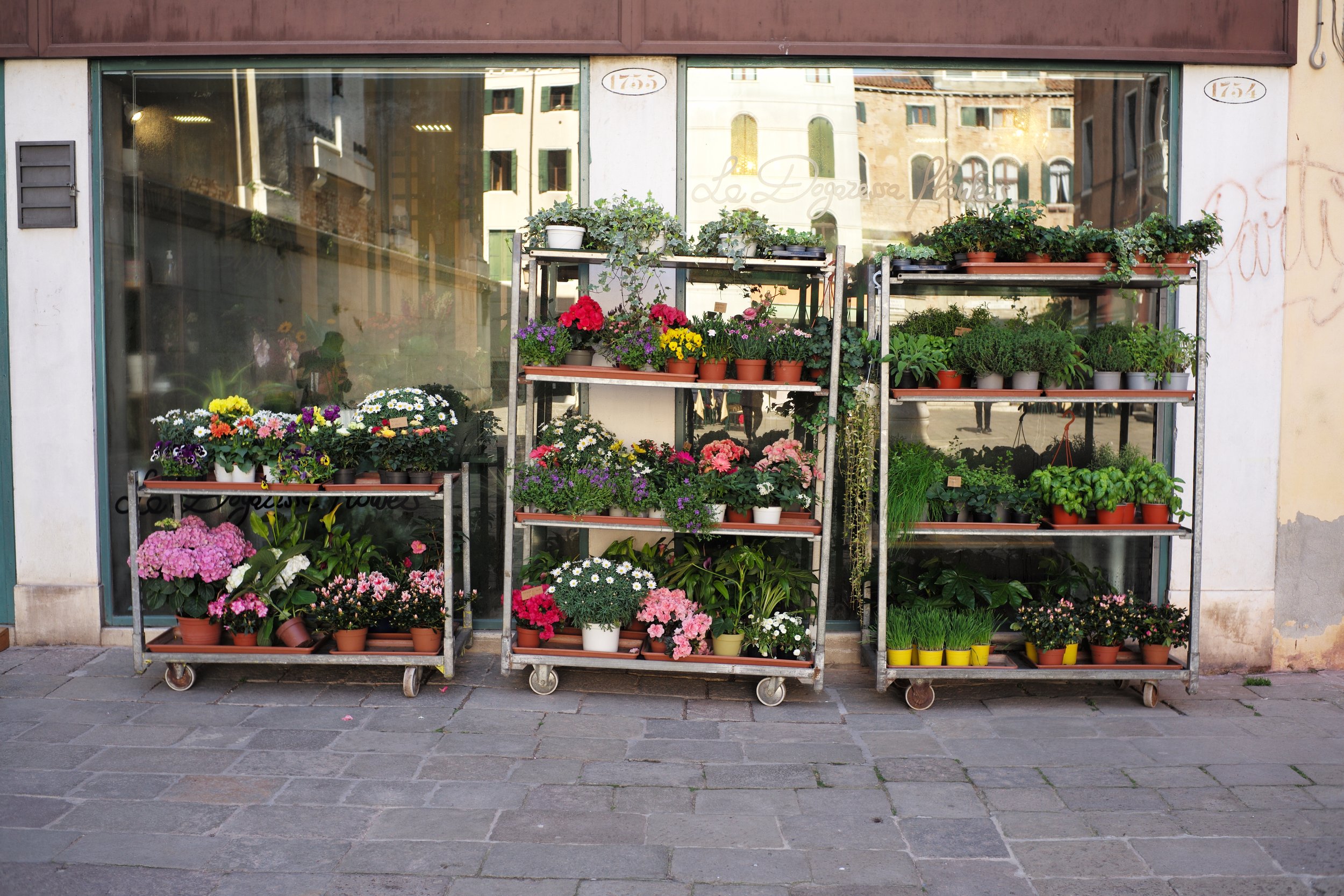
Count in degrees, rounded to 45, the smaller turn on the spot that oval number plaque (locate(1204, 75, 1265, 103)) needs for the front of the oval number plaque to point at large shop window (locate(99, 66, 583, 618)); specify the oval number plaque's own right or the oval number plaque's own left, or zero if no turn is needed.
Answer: approximately 45° to the oval number plaque's own right

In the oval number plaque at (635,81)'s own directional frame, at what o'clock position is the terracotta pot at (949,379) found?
The terracotta pot is roughly at 10 o'clock from the oval number plaque.

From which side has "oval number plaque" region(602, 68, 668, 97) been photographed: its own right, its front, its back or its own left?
front

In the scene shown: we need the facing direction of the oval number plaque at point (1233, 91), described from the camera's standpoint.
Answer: facing the viewer

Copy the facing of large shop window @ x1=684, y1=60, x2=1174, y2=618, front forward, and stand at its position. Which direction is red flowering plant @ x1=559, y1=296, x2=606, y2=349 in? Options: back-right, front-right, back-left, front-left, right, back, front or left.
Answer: front-right

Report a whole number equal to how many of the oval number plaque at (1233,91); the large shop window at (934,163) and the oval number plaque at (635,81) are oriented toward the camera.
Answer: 3

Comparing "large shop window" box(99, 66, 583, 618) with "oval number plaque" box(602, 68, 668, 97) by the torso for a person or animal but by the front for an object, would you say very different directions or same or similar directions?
same or similar directions

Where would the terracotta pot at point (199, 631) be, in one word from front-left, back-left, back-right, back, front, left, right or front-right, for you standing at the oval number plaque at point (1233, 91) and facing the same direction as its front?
front-right

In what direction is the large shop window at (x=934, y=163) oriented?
toward the camera

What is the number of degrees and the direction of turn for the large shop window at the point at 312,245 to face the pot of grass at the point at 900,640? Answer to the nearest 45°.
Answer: approximately 45° to its left
